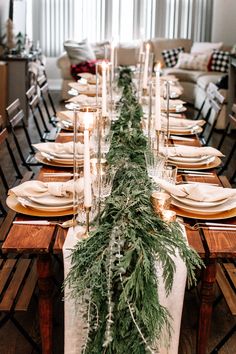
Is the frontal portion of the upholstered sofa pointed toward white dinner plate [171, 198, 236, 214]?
yes

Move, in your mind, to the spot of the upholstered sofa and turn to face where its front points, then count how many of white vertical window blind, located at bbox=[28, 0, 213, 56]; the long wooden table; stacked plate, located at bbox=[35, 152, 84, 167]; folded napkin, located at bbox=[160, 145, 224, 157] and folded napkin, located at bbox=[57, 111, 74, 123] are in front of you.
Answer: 4

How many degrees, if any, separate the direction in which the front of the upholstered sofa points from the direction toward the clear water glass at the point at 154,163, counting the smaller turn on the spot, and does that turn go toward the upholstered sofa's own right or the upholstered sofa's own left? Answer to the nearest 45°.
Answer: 0° — it already faces it

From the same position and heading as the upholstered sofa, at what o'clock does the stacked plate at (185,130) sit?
The stacked plate is roughly at 12 o'clock from the upholstered sofa.

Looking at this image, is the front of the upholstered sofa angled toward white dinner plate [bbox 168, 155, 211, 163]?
yes

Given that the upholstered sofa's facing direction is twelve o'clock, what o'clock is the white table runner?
The white table runner is roughly at 12 o'clock from the upholstered sofa.

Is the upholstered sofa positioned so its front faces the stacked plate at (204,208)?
yes

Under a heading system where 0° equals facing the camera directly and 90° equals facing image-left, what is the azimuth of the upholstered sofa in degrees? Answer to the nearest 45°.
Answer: approximately 0°

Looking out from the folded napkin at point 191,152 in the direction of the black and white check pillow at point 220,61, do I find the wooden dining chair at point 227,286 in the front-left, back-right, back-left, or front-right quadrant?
back-right

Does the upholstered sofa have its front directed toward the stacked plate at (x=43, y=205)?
yes

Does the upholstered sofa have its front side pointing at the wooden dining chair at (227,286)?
yes

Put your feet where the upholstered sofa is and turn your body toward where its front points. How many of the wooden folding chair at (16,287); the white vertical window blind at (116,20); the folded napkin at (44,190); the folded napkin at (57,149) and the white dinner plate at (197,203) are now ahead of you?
4

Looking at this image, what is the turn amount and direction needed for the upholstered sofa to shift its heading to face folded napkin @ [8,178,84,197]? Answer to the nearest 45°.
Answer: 0° — it already faces it
